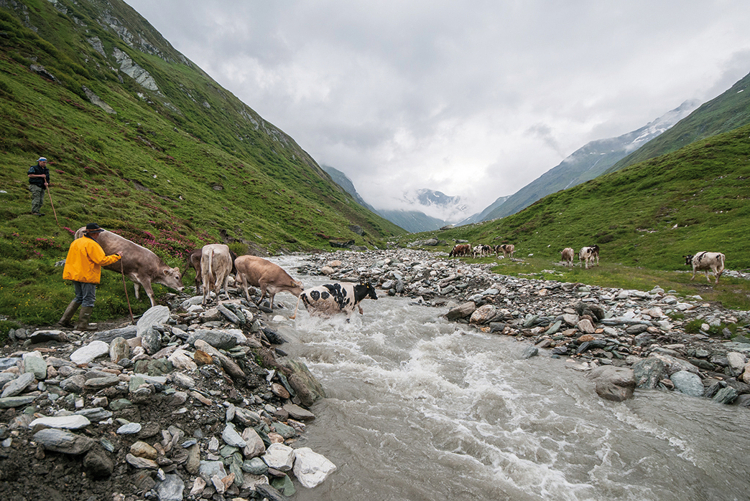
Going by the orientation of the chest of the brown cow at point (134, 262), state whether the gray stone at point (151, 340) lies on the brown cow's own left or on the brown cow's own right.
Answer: on the brown cow's own right

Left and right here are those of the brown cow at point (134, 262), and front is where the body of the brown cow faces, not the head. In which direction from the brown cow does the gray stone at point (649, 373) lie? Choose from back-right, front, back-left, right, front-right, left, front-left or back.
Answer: front-right

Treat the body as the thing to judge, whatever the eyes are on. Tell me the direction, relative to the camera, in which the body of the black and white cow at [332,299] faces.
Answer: to the viewer's right

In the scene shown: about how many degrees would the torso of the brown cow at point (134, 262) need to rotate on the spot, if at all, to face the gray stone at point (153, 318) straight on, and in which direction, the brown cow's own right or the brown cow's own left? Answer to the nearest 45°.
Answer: approximately 90° to the brown cow's own right

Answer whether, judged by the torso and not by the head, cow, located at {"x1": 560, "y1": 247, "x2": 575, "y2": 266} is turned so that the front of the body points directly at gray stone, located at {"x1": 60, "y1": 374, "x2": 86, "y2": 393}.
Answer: no

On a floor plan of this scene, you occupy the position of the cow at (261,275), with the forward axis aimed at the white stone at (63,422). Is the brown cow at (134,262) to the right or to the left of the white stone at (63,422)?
right

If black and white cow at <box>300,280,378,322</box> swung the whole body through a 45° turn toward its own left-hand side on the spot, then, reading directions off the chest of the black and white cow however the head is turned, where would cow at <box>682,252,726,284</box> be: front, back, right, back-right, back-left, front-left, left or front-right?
front-right

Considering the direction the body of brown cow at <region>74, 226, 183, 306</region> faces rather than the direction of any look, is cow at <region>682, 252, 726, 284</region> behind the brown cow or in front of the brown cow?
in front

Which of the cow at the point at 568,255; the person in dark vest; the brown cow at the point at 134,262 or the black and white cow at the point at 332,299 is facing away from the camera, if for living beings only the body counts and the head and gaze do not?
the cow

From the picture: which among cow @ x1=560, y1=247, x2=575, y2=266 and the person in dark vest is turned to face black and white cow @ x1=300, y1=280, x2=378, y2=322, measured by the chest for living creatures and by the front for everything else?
the person in dark vest

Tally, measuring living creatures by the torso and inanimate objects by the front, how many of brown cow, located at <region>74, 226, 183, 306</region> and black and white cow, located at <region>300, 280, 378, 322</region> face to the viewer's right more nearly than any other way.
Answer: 2

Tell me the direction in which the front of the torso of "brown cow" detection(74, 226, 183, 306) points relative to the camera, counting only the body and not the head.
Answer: to the viewer's right

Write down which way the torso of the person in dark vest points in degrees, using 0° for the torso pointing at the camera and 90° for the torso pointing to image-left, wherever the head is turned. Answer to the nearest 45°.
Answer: approximately 315°

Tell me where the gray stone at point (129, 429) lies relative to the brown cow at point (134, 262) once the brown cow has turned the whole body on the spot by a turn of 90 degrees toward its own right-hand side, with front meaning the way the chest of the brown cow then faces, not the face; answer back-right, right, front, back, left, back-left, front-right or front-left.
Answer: front
